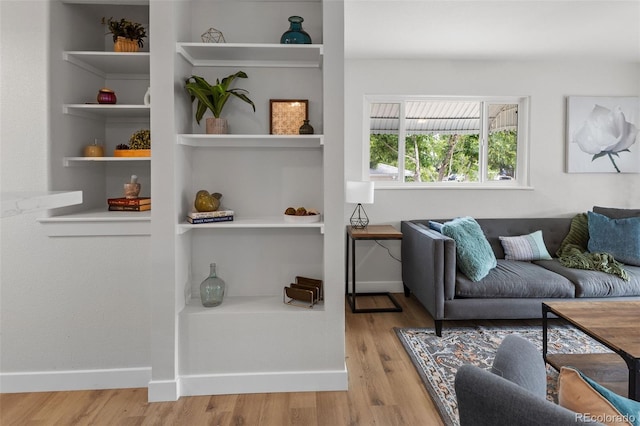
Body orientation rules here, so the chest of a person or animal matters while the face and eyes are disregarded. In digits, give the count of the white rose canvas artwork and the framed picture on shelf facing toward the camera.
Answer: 2

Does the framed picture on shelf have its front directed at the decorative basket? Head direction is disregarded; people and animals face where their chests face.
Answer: no

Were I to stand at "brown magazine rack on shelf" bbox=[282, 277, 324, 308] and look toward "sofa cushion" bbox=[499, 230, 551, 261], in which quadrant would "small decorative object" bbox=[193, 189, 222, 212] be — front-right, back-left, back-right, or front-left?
back-left

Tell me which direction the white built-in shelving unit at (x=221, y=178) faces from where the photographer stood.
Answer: facing the viewer

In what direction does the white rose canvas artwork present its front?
toward the camera

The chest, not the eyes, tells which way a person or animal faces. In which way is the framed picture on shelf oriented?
toward the camera

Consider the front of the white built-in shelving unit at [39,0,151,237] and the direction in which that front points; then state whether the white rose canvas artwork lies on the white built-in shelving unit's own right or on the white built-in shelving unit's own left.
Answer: on the white built-in shelving unit's own left
